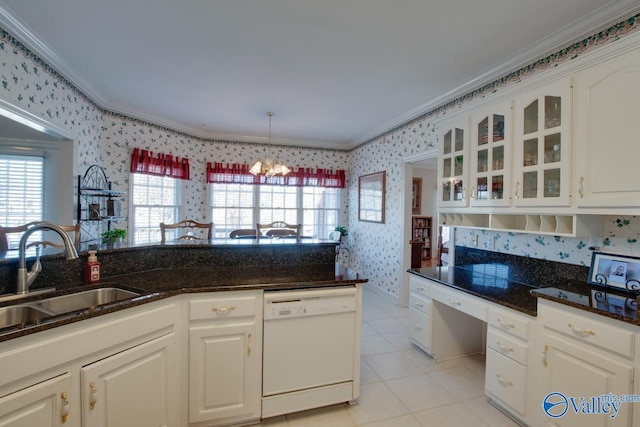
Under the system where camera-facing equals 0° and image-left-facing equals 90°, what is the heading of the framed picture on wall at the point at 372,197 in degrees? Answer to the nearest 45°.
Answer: approximately 45°

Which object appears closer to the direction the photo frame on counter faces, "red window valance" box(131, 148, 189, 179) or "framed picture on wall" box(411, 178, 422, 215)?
the red window valance

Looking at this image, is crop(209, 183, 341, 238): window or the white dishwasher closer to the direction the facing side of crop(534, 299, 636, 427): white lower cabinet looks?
the white dishwasher
